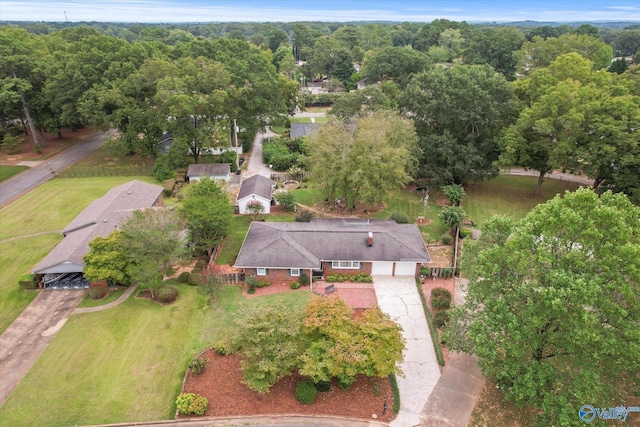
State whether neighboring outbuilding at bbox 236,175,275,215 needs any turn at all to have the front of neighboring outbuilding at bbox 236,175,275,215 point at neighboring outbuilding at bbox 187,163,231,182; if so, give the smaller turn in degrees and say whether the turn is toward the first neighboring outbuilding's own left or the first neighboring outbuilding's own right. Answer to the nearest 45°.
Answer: approximately 135° to the first neighboring outbuilding's own right

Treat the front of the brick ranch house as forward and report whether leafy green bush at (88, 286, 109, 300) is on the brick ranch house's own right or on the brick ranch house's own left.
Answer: on the brick ranch house's own right

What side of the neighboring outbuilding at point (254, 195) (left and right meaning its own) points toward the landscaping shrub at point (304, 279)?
front

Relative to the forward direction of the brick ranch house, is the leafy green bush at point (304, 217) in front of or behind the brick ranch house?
behind

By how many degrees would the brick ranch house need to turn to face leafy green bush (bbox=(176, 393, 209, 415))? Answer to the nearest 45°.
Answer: approximately 45° to its right

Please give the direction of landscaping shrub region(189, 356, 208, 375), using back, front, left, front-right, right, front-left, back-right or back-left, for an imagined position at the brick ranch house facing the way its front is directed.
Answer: front-right

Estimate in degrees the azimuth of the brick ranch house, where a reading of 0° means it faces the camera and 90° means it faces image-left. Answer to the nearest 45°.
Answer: approximately 0°

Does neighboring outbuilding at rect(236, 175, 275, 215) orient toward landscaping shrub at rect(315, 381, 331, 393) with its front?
yes

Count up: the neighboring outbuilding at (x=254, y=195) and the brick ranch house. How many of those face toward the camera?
2

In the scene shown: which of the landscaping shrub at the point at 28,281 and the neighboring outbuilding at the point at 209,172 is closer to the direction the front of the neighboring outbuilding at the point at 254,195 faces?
the landscaping shrub

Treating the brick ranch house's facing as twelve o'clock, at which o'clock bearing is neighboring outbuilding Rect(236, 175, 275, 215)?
The neighboring outbuilding is roughly at 5 o'clock from the brick ranch house.

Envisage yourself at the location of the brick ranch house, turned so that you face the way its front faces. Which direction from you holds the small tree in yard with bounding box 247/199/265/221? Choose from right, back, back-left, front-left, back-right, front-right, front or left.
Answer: back-right

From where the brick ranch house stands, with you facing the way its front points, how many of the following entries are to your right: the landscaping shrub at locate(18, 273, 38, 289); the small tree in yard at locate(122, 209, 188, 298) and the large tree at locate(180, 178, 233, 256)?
3

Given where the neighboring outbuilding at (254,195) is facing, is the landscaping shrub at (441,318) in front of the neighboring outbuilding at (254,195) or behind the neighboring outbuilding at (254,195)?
in front

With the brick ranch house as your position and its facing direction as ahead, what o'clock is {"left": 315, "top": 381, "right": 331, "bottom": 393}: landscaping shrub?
The landscaping shrub is roughly at 12 o'clock from the brick ranch house.

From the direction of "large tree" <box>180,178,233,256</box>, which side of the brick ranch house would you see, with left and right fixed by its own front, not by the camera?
right
